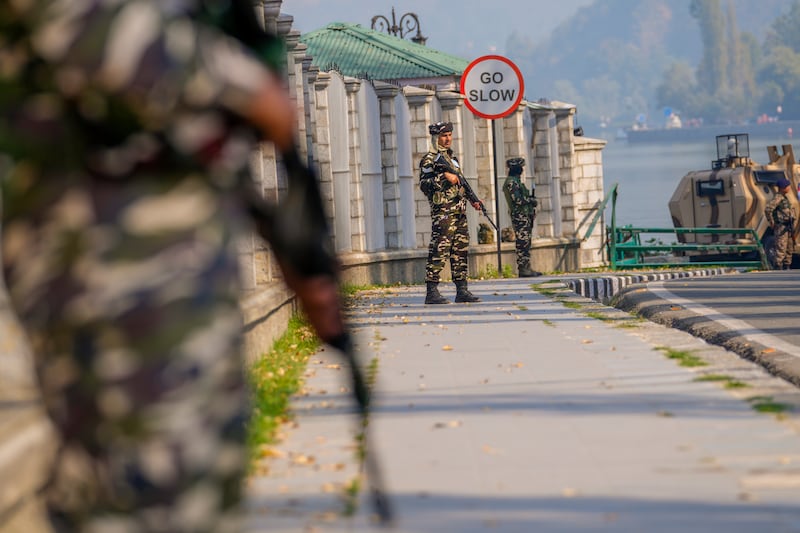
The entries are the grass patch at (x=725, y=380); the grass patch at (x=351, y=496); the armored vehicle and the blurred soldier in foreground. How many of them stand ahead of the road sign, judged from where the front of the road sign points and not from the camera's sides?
3

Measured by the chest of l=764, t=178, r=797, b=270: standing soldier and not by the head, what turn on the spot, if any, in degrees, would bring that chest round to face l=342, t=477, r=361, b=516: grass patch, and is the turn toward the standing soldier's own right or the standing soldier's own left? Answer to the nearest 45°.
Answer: approximately 90° to the standing soldier's own right

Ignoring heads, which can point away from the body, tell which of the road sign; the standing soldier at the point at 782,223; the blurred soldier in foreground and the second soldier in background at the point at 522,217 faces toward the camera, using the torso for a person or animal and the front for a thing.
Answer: the road sign

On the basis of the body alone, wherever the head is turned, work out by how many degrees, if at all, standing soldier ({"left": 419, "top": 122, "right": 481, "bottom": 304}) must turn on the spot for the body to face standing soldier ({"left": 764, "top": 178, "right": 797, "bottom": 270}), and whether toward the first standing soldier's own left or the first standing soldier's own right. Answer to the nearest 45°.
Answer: approximately 90° to the first standing soldier's own left

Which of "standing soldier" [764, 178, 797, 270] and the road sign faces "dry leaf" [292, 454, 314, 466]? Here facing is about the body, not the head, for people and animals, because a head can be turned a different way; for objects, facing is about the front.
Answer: the road sign

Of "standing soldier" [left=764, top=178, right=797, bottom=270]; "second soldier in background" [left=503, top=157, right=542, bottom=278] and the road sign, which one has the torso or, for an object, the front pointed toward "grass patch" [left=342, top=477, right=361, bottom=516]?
the road sign

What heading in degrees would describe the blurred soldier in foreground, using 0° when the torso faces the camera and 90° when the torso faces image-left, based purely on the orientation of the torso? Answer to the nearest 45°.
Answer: approximately 270°

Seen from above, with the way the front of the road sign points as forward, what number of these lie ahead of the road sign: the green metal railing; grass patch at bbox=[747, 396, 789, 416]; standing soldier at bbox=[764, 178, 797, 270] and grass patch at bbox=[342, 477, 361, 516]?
2

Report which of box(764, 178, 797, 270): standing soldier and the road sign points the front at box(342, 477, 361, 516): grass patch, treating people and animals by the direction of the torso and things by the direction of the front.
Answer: the road sign

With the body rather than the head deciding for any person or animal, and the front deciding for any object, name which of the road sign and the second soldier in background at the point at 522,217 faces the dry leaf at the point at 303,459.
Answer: the road sign

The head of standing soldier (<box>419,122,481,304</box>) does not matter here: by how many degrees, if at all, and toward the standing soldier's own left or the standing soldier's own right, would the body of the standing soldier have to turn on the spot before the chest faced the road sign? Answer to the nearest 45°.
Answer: approximately 135° to the standing soldier's own left
